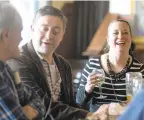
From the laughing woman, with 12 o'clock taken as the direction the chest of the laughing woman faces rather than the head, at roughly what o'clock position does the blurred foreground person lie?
The blurred foreground person is roughly at 1 o'clock from the laughing woman.

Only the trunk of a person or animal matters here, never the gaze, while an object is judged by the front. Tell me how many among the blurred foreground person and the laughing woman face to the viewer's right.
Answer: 1

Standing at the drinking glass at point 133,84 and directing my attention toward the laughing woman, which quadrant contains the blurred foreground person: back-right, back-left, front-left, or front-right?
back-left

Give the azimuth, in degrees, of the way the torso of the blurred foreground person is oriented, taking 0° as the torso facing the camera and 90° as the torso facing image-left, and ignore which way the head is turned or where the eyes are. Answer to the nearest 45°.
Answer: approximately 270°

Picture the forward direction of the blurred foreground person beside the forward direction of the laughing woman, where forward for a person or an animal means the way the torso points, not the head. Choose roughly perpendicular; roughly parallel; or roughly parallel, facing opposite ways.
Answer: roughly perpendicular
